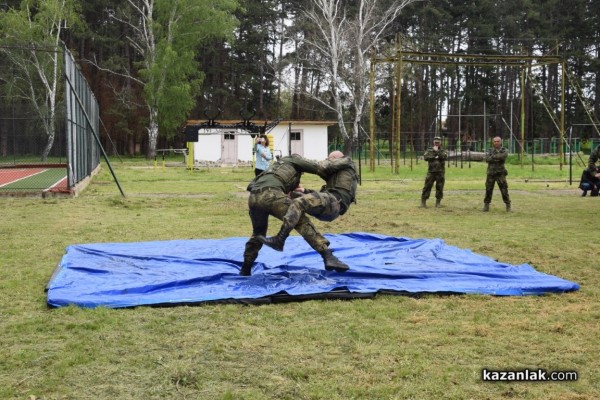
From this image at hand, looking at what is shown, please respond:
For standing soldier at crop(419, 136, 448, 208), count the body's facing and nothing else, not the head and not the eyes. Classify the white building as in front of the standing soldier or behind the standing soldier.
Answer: behind

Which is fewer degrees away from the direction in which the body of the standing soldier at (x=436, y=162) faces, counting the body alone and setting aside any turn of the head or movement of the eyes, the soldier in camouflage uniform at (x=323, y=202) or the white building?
the soldier in camouflage uniform

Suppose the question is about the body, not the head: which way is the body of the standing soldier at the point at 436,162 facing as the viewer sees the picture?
toward the camera

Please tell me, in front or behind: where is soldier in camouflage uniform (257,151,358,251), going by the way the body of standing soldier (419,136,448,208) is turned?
in front

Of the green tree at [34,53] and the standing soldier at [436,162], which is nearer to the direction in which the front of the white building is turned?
the standing soldier

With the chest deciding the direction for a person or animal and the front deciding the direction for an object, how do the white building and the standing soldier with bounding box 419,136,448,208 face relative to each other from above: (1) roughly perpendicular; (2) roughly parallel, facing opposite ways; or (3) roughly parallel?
roughly parallel

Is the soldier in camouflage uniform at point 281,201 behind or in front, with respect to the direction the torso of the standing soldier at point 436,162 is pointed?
in front

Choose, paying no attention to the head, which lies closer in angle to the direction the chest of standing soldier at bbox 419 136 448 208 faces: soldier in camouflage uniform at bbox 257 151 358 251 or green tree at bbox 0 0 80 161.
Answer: the soldier in camouflage uniform

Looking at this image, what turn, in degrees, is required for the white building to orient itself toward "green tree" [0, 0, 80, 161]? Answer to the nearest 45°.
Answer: approximately 90° to its right

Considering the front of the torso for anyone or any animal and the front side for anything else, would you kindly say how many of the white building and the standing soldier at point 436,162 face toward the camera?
2

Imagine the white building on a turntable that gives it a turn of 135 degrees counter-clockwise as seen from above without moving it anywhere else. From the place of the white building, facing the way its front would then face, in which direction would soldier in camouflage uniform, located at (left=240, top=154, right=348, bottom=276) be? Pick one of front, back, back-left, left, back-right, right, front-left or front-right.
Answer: back-right

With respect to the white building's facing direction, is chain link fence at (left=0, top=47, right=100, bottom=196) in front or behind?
in front

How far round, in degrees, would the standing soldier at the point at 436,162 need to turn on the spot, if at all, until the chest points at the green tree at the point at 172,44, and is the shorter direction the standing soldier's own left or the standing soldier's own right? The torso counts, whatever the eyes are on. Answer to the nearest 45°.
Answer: approximately 135° to the standing soldier's own right

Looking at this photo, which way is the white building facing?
toward the camera

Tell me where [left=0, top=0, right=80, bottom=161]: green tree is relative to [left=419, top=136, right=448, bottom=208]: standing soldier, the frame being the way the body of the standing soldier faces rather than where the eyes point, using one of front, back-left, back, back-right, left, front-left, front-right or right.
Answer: back-right

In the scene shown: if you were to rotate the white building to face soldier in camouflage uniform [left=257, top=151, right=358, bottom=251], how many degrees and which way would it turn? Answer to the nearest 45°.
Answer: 0° — it already faces them
